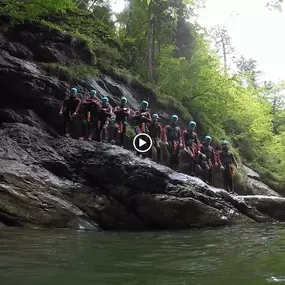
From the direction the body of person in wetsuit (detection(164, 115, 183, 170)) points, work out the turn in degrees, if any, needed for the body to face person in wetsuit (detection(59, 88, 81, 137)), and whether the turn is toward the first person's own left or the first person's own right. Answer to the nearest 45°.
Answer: approximately 45° to the first person's own right

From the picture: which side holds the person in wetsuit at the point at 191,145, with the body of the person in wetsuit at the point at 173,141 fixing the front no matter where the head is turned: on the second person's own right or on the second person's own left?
on the second person's own left

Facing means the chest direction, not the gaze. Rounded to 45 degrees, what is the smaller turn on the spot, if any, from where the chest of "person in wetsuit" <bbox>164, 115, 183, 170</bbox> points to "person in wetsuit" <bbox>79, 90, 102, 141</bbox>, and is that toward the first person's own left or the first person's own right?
approximately 45° to the first person's own right

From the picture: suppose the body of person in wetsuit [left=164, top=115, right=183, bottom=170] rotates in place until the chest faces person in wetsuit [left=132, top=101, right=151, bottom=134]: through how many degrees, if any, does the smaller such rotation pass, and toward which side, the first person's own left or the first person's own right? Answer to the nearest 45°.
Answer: approximately 45° to the first person's own right

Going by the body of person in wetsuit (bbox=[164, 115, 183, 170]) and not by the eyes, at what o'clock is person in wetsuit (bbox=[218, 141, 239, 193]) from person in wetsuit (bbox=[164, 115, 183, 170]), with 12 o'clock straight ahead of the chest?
person in wetsuit (bbox=[218, 141, 239, 193]) is roughly at 8 o'clock from person in wetsuit (bbox=[164, 115, 183, 170]).

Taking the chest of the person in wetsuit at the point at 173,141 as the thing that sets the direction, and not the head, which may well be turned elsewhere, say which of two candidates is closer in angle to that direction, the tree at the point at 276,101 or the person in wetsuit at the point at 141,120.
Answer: the person in wetsuit

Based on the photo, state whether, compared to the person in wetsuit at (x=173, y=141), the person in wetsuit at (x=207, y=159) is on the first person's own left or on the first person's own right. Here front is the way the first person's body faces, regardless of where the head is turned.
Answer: on the first person's own left

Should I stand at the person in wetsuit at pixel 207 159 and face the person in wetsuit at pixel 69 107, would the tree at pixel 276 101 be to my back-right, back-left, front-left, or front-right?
back-right

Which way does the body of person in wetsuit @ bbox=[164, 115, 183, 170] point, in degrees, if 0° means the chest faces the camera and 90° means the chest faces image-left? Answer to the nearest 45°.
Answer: approximately 0°
